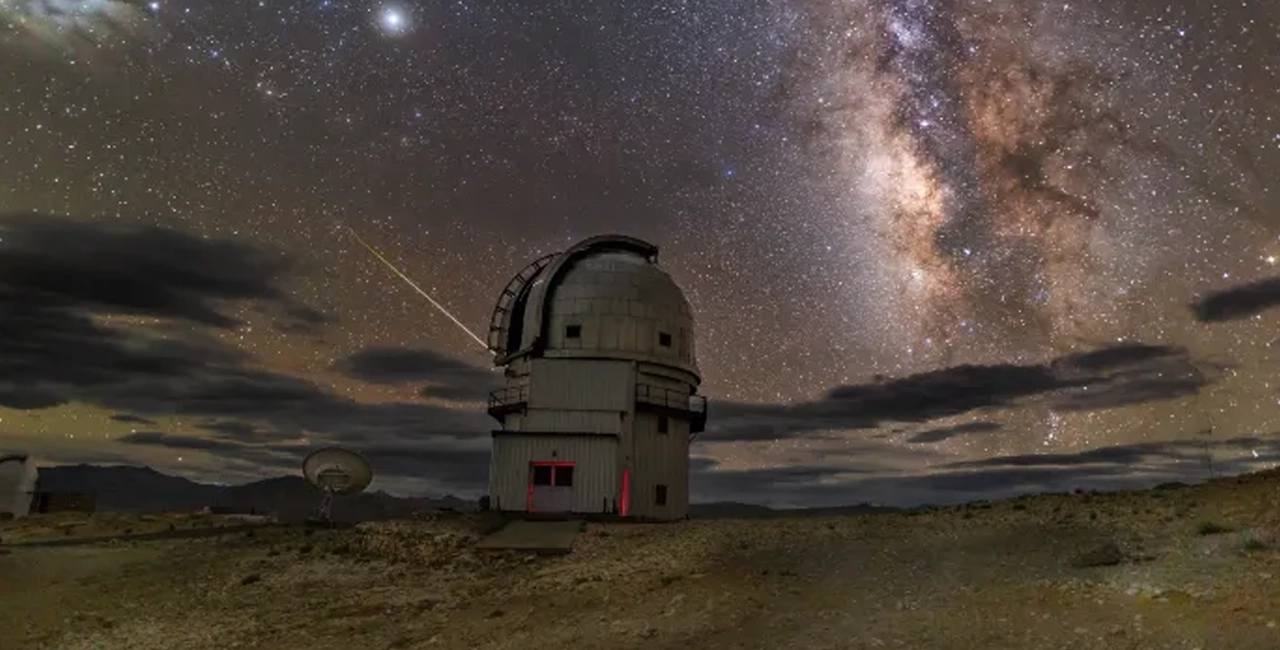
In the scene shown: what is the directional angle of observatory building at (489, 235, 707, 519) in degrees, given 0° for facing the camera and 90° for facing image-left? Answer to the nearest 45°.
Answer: approximately 45°

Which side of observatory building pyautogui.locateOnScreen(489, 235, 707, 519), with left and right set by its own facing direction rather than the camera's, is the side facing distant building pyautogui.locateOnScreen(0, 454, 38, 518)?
right

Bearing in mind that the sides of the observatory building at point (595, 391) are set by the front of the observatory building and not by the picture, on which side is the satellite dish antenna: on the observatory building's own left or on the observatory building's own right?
on the observatory building's own right
